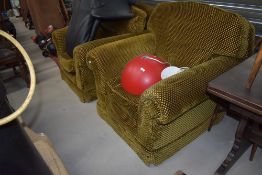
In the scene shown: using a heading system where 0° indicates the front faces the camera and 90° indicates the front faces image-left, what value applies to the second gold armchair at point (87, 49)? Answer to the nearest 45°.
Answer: approximately 45°

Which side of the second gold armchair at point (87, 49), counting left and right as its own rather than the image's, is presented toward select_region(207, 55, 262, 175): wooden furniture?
left

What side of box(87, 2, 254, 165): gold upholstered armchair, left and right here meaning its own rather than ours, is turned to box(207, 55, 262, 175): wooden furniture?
left
